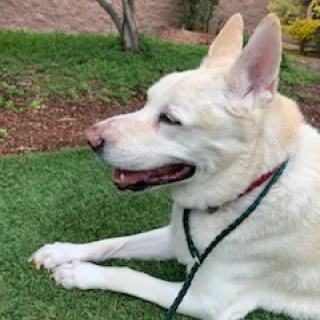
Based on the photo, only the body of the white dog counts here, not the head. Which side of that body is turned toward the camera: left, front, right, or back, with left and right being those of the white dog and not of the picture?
left

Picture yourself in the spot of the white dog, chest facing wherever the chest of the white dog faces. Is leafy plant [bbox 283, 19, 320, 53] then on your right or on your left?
on your right

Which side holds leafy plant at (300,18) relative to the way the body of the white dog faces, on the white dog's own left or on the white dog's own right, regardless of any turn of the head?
on the white dog's own right
